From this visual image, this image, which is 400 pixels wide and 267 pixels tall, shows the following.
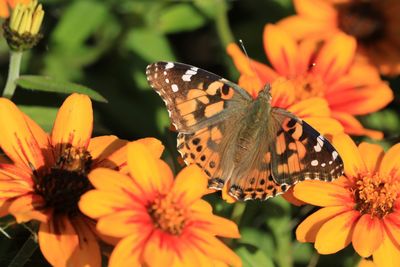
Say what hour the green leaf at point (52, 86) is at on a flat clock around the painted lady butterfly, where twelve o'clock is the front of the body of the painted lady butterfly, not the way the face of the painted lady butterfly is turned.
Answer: The green leaf is roughly at 8 o'clock from the painted lady butterfly.

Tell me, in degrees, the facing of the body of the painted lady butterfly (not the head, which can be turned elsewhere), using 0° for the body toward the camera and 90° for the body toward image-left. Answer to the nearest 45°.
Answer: approximately 225°

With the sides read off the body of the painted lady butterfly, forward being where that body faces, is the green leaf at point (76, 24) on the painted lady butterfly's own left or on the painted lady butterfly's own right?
on the painted lady butterfly's own left

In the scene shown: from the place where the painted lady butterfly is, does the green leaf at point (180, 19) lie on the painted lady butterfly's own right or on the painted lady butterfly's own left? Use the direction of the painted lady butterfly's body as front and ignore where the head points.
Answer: on the painted lady butterfly's own left
